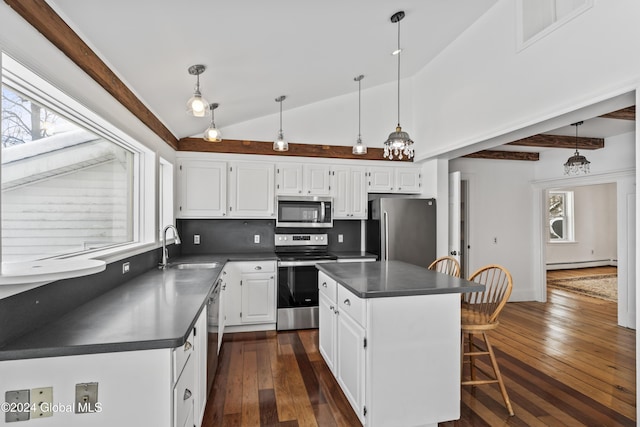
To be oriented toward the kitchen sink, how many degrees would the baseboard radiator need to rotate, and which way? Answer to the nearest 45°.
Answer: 0° — it already faces it

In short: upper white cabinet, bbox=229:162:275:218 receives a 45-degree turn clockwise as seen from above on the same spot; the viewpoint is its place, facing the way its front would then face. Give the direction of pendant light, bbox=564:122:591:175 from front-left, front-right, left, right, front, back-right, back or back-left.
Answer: back-left

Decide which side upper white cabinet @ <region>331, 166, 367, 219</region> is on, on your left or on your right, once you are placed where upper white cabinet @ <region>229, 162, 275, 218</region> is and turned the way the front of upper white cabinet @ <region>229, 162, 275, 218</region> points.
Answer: on your left

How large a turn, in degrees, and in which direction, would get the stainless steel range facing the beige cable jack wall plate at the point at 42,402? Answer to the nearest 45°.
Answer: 0° — it already faces it

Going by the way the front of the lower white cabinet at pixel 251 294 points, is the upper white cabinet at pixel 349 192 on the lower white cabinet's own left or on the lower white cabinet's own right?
on the lower white cabinet's own left

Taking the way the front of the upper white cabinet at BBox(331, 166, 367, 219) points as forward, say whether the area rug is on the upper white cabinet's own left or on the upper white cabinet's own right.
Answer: on the upper white cabinet's own left

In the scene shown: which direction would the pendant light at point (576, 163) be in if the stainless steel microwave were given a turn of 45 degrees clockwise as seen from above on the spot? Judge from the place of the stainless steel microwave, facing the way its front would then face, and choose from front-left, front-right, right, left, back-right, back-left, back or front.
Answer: back-left

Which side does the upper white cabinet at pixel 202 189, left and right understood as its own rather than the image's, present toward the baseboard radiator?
left

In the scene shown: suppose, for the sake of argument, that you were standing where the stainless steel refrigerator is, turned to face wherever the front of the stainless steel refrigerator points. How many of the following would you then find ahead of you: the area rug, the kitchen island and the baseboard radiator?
1

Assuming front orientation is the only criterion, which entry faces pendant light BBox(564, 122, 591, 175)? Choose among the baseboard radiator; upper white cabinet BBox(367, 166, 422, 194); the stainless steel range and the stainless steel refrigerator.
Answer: the baseboard radiator

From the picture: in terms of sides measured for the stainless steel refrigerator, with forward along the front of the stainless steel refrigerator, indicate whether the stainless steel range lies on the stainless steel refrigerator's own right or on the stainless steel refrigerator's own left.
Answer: on the stainless steel refrigerator's own right

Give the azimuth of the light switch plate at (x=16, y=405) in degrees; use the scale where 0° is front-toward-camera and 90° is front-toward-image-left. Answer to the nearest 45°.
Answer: approximately 0°
